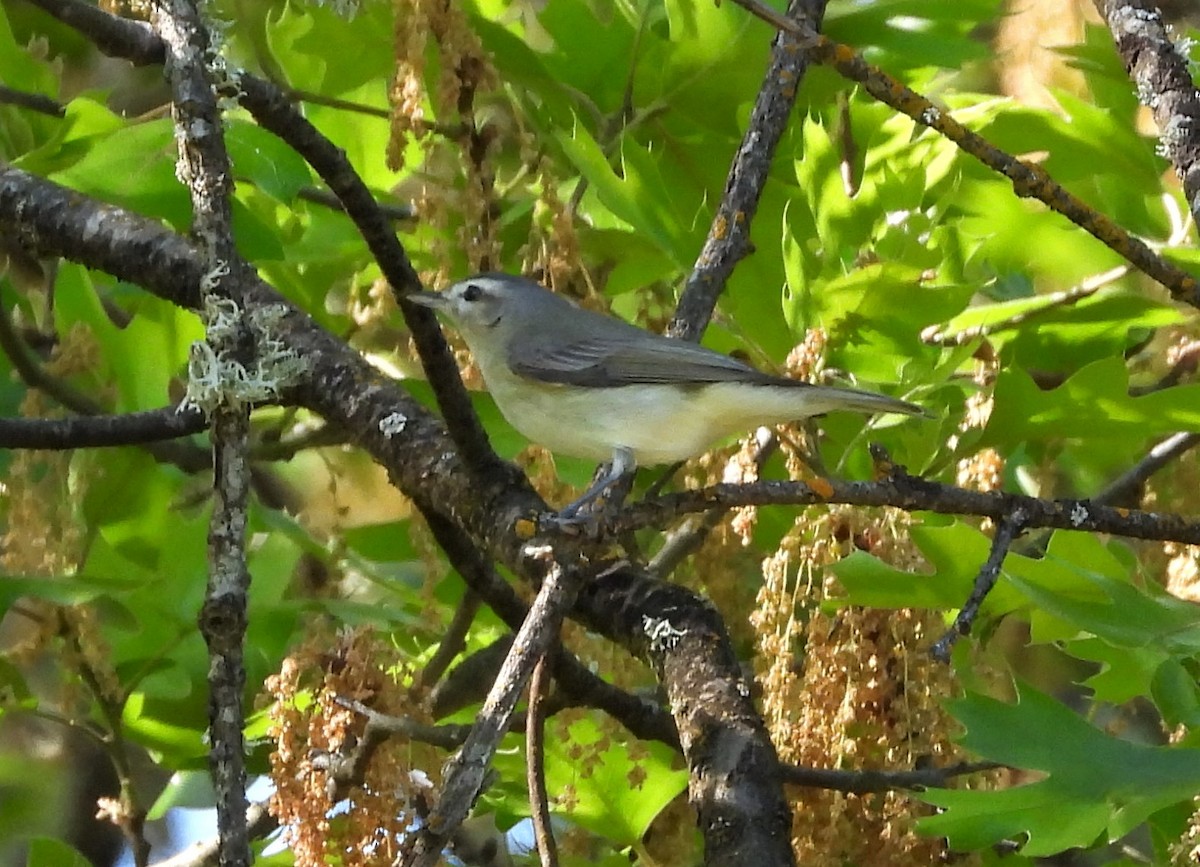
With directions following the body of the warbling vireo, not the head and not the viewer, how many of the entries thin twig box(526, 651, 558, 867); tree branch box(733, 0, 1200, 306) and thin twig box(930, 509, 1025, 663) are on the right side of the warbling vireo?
0

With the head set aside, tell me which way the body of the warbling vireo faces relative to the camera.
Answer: to the viewer's left

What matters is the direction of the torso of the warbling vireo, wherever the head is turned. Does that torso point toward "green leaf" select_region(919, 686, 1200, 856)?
no

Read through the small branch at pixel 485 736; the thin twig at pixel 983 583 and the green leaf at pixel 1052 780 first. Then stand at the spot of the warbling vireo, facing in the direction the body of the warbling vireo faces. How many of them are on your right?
0

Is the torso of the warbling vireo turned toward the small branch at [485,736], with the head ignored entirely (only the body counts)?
no

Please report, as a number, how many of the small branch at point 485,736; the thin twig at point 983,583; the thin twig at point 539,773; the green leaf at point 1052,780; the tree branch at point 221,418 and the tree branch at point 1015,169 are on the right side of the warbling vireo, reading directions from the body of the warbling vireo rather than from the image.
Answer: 0

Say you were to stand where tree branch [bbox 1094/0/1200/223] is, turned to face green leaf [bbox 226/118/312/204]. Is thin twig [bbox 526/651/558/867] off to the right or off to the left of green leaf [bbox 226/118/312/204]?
left

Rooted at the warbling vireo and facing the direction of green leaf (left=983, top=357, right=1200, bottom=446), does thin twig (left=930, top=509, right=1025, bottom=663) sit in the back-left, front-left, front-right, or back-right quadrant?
front-right

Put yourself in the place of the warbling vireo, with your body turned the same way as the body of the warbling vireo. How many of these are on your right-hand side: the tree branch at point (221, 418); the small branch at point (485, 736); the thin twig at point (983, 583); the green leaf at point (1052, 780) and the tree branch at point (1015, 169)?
0

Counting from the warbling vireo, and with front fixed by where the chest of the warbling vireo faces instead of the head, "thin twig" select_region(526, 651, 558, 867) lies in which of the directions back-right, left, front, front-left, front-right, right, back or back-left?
left
